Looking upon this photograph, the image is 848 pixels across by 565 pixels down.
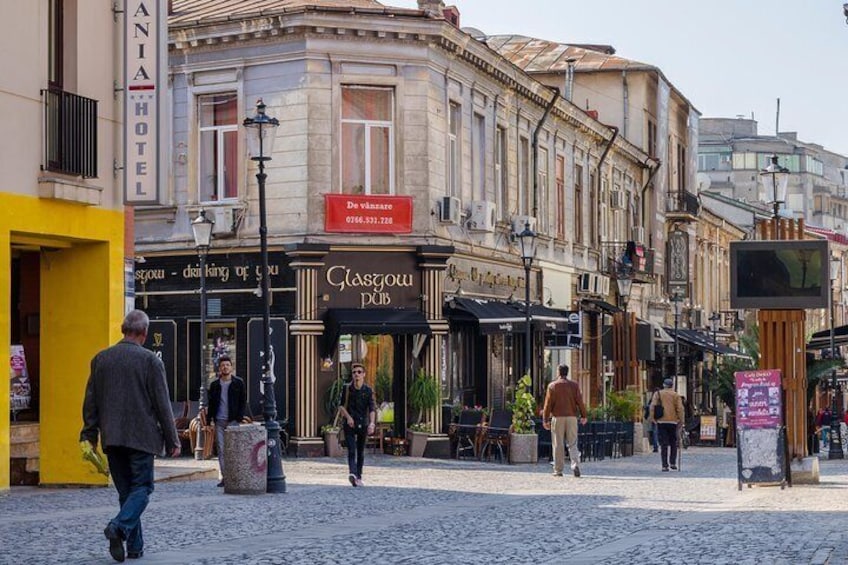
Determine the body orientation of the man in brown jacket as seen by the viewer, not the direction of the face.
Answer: away from the camera

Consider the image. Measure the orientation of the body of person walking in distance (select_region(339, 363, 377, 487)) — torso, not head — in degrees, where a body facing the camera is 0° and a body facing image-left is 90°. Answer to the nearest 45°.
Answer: approximately 0°

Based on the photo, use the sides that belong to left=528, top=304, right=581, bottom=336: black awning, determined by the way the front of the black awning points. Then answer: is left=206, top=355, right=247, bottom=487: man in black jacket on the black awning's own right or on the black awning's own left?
on the black awning's own right

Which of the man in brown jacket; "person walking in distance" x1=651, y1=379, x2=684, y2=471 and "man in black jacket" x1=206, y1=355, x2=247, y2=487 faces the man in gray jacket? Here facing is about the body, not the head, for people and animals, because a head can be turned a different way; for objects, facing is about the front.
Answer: the man in black jacket

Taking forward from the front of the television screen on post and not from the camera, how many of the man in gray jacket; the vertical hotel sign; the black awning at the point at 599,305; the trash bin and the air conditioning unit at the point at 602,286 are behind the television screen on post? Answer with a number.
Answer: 2

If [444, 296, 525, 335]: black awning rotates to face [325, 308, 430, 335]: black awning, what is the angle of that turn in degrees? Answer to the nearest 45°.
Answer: approximately 90° to its right

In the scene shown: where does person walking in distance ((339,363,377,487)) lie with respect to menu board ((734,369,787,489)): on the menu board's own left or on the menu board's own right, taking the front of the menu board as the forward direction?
on the menu board's own right

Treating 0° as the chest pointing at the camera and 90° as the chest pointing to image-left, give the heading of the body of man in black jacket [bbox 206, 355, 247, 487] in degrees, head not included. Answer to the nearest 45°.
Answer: approximately 0°

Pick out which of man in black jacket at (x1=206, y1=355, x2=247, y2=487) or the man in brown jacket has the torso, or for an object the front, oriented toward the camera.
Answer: the man in black jacket

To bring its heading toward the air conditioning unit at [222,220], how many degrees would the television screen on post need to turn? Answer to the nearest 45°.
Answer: approximately 135° to its right

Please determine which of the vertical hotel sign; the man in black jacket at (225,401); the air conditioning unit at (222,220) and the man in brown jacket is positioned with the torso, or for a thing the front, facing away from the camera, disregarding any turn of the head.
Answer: the man in brown jacket

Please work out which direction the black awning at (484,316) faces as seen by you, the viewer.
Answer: facing the viewer and to the right of the viewer

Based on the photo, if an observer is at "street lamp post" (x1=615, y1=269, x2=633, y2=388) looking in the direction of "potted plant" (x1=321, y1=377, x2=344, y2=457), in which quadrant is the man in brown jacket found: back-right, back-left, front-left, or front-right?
front-left

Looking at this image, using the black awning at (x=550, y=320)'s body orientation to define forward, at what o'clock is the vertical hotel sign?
The vertical hotel sign is roughly at 2 o'clock from the black awning.

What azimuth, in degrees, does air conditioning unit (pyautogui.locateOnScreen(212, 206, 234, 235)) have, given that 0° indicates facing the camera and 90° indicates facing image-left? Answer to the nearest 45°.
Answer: approximately 45°
